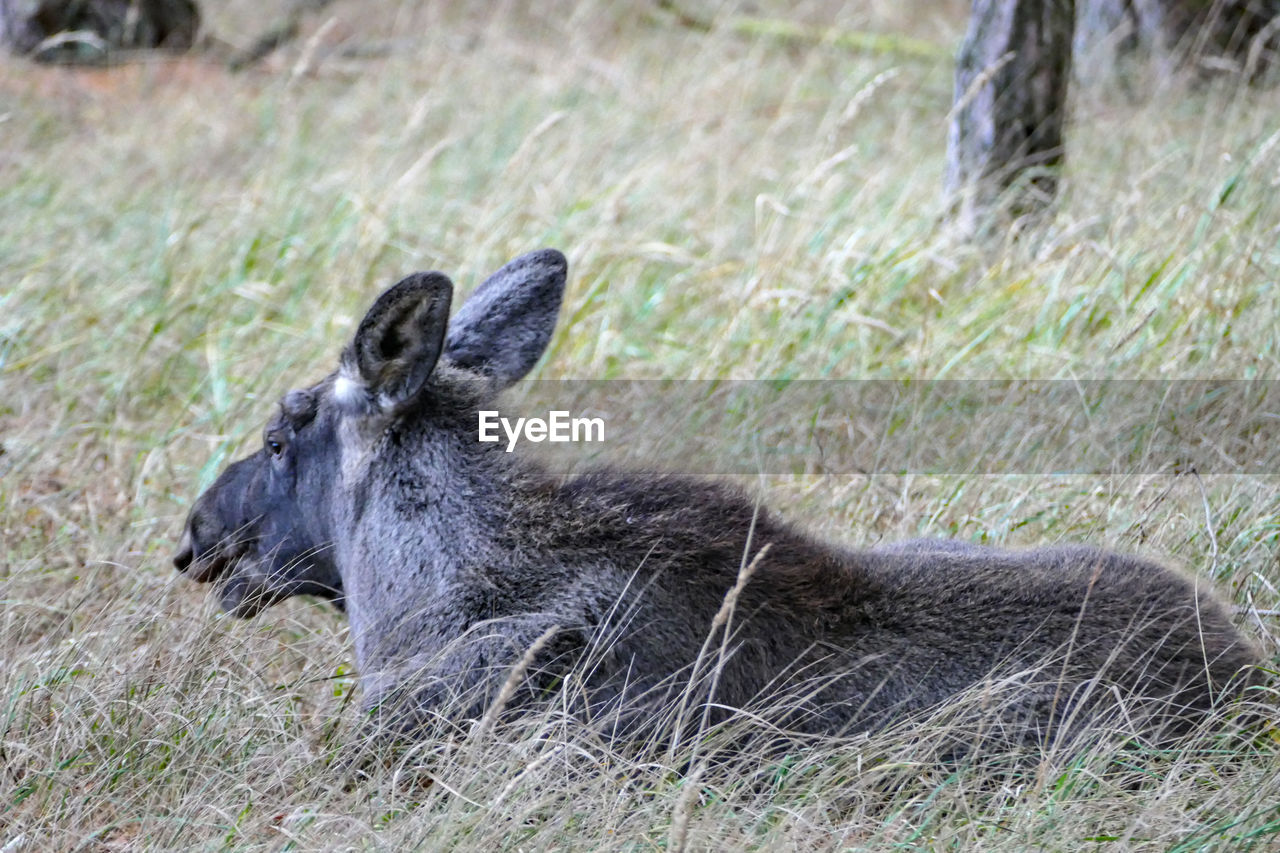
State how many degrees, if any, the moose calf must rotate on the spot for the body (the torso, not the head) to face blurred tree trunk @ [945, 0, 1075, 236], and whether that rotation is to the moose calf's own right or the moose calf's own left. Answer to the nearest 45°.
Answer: approximately 90° to the moose calf's own right

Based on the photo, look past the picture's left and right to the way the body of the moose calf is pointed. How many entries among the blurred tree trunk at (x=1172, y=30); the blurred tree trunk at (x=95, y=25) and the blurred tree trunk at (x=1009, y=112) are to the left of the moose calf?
0

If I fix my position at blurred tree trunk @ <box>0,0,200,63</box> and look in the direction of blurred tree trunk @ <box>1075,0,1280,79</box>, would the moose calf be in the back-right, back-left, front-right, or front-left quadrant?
front-right

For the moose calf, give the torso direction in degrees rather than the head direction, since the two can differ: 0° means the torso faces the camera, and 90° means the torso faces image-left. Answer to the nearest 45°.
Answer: approximately 90°

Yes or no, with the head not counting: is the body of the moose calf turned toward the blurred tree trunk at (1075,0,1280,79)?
no

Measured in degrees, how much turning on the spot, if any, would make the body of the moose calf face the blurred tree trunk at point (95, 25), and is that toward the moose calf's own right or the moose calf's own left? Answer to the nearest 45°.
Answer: approximately 45° to the moose calf's own right

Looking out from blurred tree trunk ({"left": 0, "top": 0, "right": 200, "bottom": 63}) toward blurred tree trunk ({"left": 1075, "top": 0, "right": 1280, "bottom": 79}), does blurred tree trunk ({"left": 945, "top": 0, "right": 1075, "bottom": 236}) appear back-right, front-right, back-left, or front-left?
front-right
